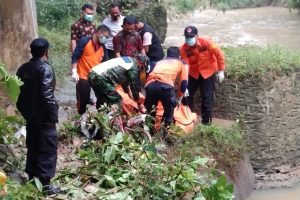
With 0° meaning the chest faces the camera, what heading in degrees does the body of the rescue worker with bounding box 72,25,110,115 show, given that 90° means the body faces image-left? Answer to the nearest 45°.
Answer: approximately 315°

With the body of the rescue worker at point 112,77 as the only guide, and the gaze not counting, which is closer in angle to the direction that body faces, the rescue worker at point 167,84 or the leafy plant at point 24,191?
the rescue worker

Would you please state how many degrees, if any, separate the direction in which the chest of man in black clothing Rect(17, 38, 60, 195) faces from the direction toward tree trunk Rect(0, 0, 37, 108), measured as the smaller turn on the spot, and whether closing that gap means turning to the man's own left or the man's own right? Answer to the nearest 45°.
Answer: approximately 45° to the man's own left

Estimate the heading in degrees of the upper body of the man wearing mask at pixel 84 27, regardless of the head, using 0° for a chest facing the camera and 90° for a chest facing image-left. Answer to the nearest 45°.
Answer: approximately 315°

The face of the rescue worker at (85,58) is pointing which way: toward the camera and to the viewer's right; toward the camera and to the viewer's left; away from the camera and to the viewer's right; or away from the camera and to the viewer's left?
toward the camera and to the viewer's right

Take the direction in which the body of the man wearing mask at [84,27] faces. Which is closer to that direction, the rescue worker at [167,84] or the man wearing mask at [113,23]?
the rescue worker

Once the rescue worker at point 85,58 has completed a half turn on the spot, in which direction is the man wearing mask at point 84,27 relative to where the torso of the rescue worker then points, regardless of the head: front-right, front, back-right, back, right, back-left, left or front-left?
front-right

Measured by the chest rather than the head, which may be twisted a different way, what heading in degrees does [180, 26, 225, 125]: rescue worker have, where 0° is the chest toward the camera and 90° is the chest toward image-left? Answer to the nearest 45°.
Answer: approximately 45°

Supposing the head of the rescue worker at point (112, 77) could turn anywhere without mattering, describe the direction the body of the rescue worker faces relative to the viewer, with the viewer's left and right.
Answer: facing to the right of the viewer

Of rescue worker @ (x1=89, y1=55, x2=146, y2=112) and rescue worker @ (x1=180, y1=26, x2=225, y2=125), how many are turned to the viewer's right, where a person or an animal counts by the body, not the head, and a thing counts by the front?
1

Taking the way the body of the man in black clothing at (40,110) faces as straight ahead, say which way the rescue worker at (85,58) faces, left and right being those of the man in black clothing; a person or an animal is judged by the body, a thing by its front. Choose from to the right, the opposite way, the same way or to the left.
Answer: to the right

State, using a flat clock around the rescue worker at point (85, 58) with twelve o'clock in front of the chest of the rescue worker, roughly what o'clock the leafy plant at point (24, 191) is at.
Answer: The leafy plant is roughly at 2 o'clock from the rescue worker.
